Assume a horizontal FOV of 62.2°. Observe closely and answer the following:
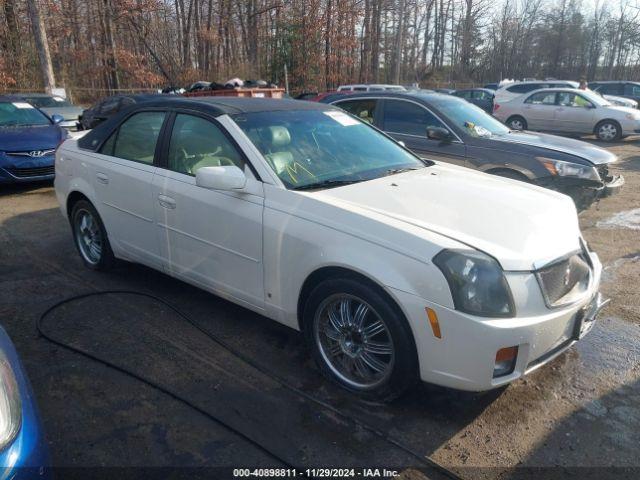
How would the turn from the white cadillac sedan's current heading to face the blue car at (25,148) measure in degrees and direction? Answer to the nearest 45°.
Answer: approximately 180°

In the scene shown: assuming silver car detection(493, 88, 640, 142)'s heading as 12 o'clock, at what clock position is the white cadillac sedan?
The white cadillac sedan is roughly at 3 o'clock from the silver car.

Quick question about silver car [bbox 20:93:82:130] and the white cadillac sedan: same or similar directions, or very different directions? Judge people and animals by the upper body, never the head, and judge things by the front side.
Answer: same or similar directions

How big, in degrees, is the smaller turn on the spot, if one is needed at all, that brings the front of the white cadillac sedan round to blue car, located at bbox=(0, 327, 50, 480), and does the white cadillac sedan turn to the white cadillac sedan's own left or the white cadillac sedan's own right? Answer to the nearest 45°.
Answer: approximately 90° to the white cadillac sedan's own right

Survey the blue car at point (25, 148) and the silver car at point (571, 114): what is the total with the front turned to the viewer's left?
0

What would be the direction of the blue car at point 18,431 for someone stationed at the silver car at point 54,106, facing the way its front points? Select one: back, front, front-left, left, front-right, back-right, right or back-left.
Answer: front-right

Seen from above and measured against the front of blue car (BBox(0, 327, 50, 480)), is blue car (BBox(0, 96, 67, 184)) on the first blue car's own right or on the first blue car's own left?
on the first blue car's own left

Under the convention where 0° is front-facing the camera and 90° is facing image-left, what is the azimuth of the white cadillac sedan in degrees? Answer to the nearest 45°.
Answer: approximately 315°

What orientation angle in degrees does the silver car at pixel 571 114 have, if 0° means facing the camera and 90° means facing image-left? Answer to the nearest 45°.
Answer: approximately 270°

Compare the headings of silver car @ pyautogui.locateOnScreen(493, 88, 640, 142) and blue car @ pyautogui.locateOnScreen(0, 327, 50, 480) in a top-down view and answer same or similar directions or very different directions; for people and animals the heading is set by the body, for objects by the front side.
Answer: same or similar directions

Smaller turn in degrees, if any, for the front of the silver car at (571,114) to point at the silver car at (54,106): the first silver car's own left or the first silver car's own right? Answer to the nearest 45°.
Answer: approximately 180°

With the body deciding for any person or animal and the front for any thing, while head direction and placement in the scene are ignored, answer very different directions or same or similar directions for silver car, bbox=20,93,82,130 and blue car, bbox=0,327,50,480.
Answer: same or similar directions

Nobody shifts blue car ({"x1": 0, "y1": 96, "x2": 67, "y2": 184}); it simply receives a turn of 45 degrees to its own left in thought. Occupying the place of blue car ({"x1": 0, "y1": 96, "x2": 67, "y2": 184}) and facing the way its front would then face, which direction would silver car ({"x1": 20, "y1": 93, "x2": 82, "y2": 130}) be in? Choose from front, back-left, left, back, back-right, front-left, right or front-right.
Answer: left

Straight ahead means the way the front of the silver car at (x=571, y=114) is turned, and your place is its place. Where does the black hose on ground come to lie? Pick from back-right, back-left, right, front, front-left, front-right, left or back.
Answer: right
